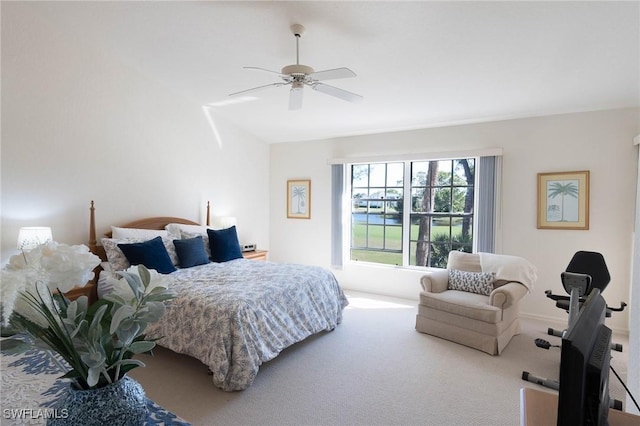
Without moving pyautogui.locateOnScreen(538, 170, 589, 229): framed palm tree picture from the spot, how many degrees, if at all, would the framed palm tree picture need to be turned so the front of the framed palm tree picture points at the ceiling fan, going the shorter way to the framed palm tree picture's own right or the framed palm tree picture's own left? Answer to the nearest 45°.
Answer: approximately 45° to the framed palm tree picture's own right

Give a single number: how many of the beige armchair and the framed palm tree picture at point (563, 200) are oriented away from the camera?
0

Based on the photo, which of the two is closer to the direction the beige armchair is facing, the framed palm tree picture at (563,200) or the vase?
the vase

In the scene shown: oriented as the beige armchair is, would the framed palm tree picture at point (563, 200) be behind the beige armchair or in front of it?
behind

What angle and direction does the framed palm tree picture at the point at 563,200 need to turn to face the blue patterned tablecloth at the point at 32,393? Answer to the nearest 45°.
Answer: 0° — it already faces it

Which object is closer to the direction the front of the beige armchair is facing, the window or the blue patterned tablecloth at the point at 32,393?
the blue patterned tablecloth

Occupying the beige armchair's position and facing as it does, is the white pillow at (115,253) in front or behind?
in front

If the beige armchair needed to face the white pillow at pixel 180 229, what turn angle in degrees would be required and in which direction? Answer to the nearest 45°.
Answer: approximately 45° to its right

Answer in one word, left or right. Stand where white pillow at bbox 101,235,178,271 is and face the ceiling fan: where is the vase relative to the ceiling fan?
right

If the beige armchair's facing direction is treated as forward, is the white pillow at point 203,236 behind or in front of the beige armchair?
in front

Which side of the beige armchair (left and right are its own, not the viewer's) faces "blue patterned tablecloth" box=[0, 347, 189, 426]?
front
